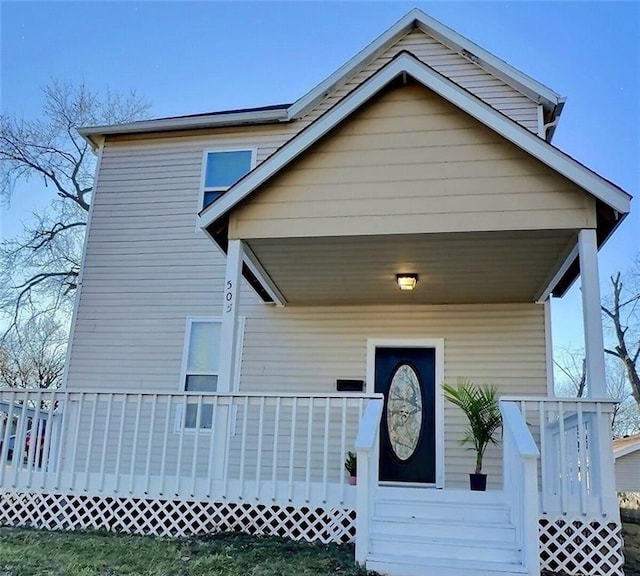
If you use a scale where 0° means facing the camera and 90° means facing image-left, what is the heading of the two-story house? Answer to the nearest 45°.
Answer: approximately 0°

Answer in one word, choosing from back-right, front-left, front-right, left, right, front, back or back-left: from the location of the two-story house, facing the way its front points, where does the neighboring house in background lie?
back-left

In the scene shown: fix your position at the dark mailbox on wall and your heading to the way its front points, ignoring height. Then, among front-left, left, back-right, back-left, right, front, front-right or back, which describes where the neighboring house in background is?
back-left

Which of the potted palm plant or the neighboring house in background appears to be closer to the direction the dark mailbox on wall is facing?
the potted palm plant

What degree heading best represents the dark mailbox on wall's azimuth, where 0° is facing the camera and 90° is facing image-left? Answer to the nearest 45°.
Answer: approximately 0°
